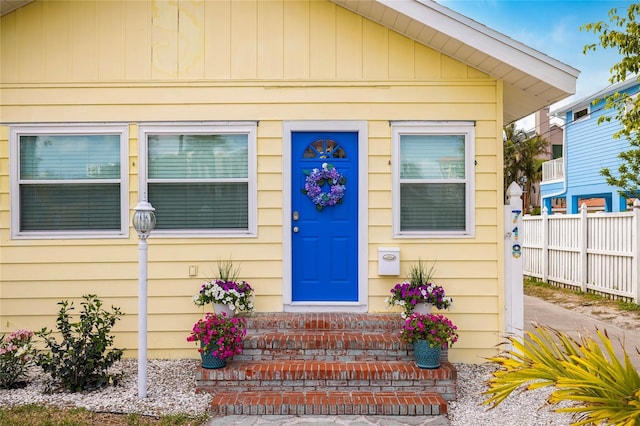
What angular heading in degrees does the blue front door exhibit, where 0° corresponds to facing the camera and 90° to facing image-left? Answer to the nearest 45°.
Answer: approximately 0°

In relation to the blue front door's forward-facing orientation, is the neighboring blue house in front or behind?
behind

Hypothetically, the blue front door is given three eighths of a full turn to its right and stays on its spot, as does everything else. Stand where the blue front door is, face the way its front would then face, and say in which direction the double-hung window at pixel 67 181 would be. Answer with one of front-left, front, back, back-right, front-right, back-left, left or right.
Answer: front-left

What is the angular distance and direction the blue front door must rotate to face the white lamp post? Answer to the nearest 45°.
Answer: approximately 45° to its right

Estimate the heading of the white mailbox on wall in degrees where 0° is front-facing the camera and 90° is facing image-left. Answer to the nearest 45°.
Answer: approximately 0°

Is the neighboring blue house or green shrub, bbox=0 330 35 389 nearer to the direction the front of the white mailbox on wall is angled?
the green shrub

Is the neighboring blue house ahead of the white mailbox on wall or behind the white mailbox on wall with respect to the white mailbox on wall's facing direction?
behind

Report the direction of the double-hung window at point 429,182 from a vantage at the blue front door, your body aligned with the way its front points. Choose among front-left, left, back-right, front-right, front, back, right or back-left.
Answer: left

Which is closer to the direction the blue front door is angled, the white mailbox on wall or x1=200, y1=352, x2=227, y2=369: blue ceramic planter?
the blue ceramic planter

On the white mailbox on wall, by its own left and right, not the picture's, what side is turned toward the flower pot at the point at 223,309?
right

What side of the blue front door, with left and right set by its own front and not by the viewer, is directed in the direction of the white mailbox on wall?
left
